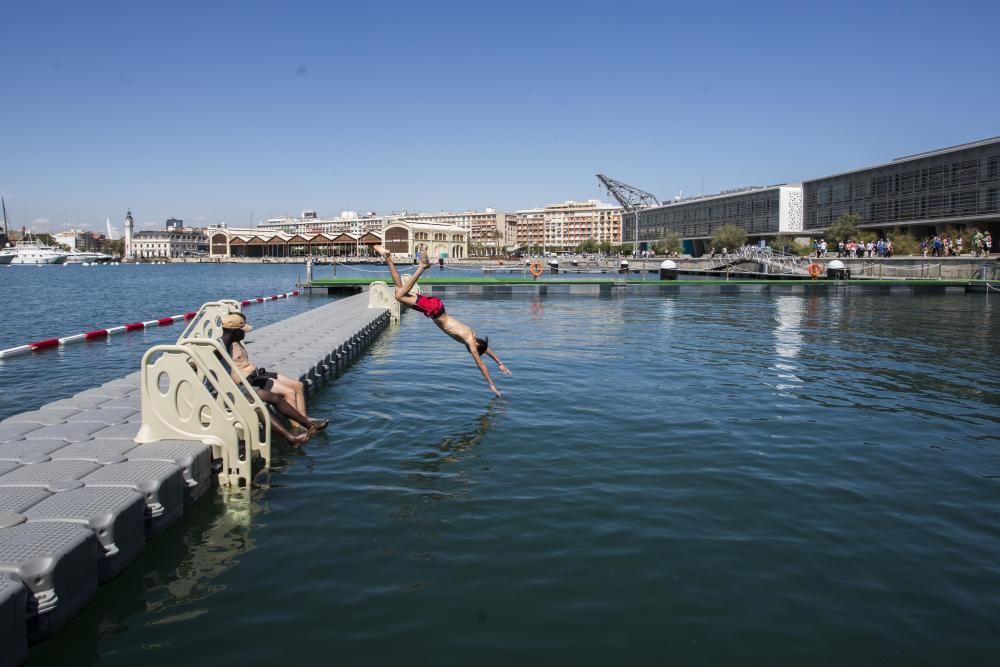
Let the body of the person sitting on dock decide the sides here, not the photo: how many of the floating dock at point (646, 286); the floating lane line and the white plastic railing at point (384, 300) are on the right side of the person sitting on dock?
0

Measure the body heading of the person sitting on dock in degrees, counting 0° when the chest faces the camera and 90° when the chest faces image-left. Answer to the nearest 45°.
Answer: approximately 270°

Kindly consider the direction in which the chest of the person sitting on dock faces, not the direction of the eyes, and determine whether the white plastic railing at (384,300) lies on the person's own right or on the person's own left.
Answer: on the person's own left

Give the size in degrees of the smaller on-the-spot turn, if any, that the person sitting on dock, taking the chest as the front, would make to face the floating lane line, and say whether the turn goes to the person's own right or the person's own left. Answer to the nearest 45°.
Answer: approximately 90° to the person's own left

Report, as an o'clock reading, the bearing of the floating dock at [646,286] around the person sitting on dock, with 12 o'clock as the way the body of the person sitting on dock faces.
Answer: The floating dock is roughly at 10 o'clock from the person sitting on dock.

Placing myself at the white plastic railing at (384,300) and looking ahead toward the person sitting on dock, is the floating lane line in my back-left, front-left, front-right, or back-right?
front-right
